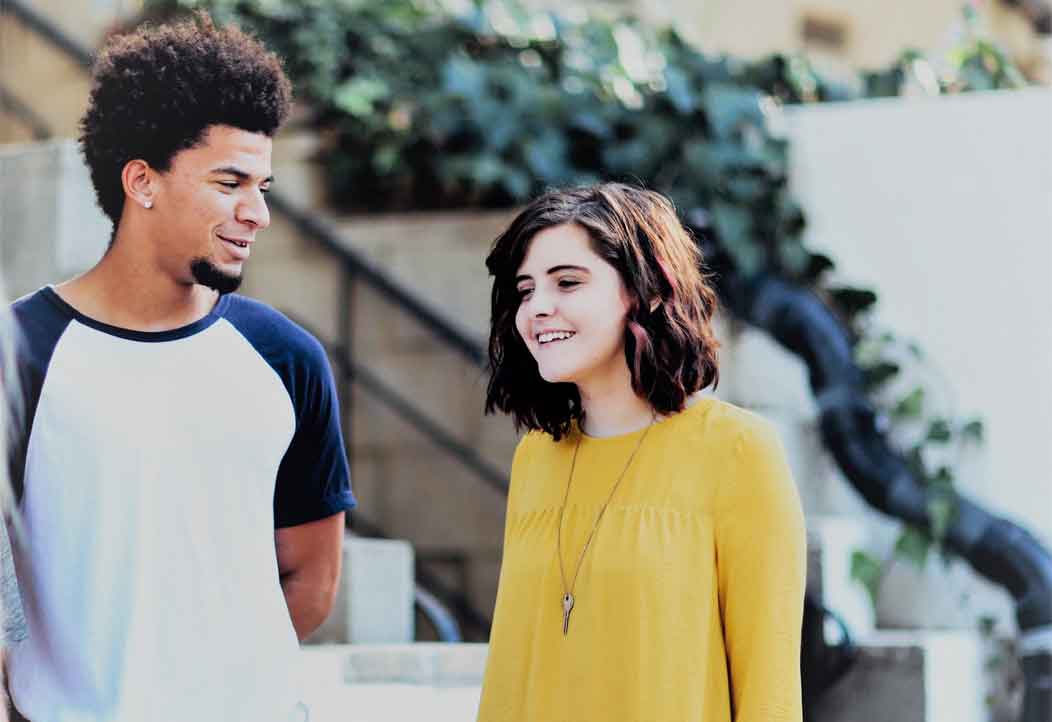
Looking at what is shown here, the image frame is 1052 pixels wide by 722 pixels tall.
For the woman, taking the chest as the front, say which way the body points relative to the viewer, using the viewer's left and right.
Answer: facing the viewer and to the left of the viewer

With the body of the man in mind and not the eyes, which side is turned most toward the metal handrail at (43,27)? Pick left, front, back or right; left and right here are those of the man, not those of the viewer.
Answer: back

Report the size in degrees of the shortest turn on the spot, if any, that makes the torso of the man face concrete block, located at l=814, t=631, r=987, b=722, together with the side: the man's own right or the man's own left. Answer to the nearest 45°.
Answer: approximately 135° to the man's own left

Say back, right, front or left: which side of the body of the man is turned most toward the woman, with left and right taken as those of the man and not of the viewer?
left

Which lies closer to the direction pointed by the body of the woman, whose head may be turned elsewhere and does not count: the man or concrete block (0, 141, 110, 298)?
the man

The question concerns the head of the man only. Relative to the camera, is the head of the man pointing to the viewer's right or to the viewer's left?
to the viewer's right

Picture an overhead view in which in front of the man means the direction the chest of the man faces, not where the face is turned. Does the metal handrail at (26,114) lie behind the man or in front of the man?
behind

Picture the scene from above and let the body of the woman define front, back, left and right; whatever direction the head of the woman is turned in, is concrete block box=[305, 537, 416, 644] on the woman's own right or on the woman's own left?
on the woman's own right

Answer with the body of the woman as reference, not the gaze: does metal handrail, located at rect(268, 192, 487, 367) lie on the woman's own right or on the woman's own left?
on the woman's own right

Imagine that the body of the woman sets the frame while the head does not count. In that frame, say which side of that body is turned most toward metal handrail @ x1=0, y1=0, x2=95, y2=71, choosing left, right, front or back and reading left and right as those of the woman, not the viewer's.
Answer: right

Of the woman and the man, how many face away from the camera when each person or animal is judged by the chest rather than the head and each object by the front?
0
